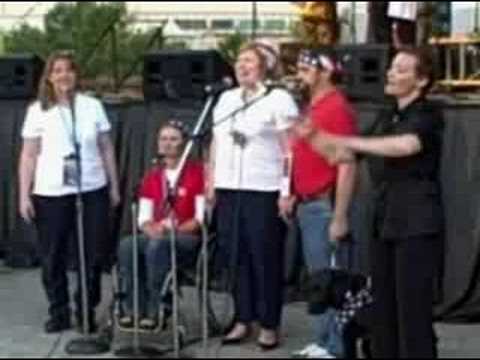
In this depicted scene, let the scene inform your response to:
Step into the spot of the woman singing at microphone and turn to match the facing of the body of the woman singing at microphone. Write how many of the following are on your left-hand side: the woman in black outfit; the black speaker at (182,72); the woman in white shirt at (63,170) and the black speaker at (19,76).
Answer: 1

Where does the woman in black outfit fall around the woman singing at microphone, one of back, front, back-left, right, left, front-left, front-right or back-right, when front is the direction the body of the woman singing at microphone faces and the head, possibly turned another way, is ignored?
left

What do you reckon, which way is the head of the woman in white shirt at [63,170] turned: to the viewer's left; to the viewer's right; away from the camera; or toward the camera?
toward the camera

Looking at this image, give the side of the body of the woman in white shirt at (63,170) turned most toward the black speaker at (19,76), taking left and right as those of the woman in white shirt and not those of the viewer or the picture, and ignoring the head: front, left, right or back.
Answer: back

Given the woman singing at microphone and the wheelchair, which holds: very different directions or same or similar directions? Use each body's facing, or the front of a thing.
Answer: same or similar directions

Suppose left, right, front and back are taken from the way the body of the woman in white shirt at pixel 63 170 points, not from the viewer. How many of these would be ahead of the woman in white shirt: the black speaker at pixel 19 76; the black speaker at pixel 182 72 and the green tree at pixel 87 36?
0

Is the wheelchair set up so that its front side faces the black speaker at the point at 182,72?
no

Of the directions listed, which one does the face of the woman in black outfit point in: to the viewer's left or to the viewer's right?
to the viewer's left

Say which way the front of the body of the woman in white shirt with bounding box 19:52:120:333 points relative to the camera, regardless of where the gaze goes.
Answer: toward the camera

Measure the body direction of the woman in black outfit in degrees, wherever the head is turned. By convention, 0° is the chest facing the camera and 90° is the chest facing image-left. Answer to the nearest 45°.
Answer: approximately 45°

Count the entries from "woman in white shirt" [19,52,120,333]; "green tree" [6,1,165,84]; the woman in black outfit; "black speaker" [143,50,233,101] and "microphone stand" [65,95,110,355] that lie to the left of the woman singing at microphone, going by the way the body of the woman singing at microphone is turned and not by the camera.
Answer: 1

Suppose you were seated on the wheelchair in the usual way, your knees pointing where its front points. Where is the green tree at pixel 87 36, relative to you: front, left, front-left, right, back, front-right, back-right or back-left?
back-right

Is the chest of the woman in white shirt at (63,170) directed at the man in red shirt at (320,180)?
no

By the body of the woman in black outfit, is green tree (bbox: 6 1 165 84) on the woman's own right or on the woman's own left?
on the woman's own right

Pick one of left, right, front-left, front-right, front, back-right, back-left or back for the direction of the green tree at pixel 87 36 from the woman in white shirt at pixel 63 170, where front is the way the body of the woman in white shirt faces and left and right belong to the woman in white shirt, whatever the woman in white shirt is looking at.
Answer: back
